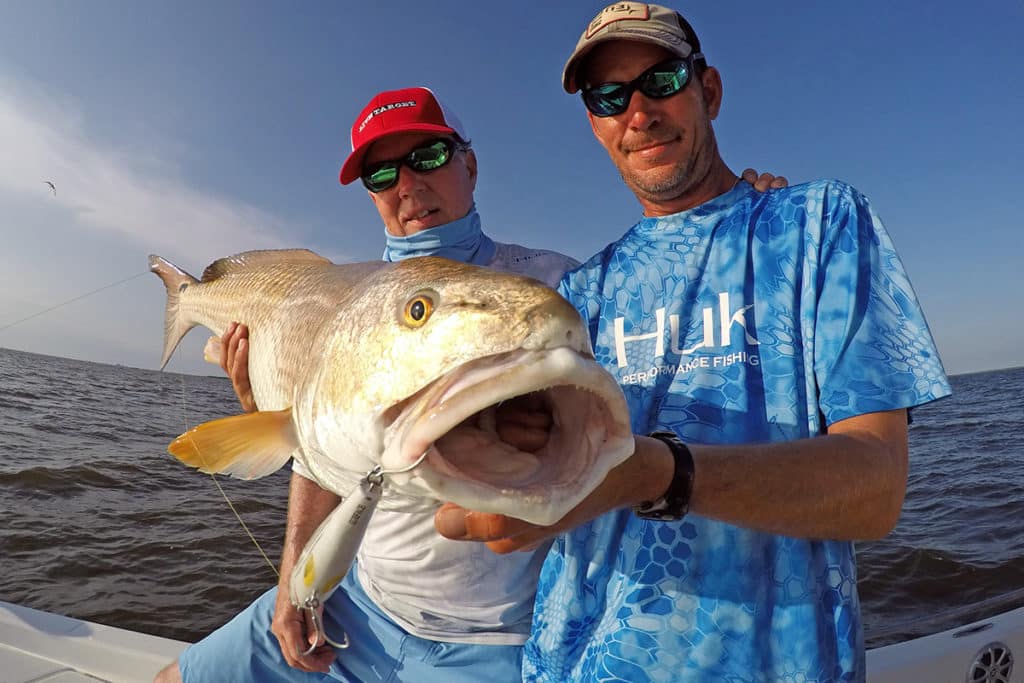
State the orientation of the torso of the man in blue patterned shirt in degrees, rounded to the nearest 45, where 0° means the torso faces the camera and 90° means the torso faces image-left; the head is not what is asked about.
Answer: approximately 45°
